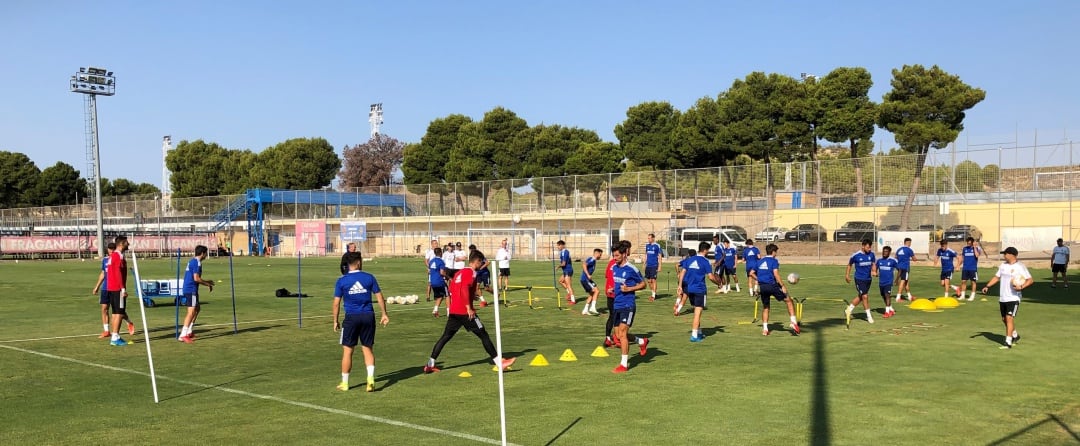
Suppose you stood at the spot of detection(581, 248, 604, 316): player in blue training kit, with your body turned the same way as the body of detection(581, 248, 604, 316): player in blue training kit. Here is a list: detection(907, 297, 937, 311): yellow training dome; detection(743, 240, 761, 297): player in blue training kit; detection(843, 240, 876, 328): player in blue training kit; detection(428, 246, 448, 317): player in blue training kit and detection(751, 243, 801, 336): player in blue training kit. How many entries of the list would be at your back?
1

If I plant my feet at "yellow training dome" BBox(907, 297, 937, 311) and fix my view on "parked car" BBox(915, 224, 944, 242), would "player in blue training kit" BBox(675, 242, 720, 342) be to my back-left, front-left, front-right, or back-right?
back-left

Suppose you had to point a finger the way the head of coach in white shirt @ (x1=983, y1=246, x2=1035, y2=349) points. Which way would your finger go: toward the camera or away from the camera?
toward the camera

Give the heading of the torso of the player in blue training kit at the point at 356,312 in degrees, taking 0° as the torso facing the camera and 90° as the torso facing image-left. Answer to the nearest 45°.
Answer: approximately 180°

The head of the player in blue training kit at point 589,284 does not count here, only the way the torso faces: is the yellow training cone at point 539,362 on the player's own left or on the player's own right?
on the player's own right
